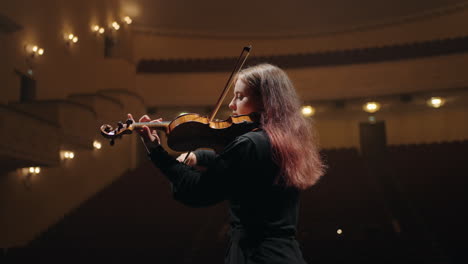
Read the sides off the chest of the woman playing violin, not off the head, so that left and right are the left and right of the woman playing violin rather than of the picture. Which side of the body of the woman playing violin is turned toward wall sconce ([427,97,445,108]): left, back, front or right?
right

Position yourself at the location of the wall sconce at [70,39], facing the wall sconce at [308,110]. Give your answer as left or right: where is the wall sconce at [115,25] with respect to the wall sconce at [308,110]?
left

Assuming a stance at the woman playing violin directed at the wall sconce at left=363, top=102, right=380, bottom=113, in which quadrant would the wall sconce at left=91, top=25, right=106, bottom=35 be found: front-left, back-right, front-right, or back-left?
front-left

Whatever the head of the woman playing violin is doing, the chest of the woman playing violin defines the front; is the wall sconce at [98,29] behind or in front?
in front

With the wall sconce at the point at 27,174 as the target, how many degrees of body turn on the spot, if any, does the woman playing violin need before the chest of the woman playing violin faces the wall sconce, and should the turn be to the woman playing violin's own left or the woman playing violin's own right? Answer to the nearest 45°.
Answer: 0° — they already face it

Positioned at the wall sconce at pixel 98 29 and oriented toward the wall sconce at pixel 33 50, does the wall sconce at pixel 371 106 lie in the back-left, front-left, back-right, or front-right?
back-left

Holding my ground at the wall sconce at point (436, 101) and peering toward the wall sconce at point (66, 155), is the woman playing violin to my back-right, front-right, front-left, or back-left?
front-left

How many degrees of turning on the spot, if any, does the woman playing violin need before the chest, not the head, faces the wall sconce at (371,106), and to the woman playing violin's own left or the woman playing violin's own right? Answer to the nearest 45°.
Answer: approximately 45° to the woman playing violin's own right

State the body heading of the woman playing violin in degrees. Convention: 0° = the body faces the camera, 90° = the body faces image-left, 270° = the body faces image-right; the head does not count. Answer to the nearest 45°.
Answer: approximately 135°

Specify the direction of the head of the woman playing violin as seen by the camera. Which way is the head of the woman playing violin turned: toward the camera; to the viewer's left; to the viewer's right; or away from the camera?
to the viewer's left

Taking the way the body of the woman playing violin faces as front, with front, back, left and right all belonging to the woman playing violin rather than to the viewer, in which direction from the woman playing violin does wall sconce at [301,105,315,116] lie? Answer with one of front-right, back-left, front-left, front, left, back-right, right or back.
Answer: front-right

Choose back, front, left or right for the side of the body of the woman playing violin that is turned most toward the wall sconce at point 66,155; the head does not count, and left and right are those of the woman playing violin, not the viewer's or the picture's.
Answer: front

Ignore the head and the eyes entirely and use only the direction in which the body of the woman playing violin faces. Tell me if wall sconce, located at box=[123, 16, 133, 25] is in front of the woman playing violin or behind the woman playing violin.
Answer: in front
